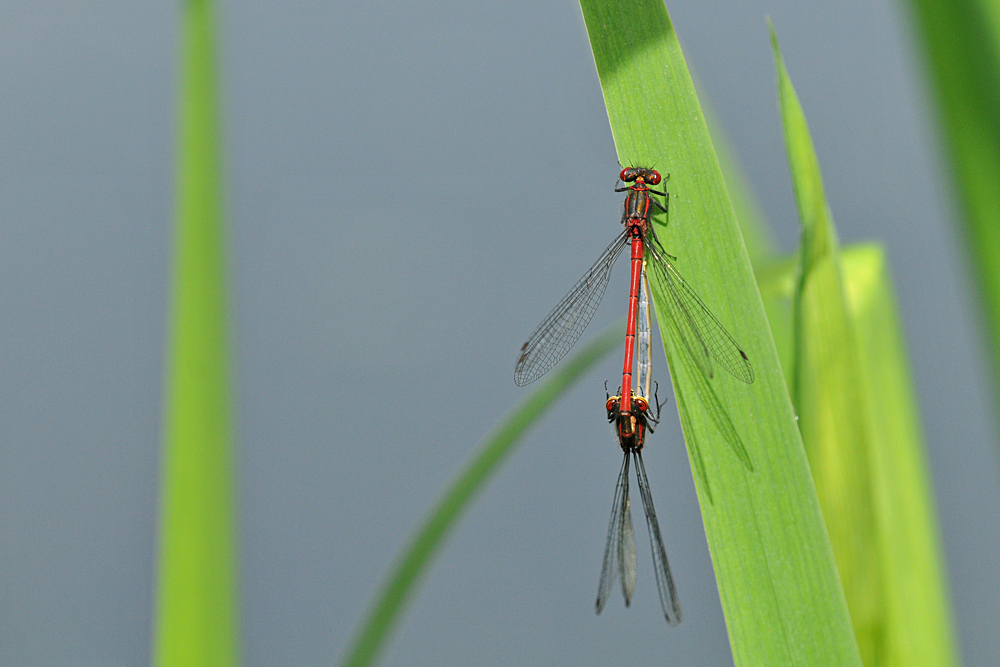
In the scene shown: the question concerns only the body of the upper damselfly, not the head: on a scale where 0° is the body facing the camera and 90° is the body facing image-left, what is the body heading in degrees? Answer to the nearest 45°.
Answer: approximately 180°

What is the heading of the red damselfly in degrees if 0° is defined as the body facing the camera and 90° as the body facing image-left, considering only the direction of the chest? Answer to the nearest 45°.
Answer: approximately 180°
